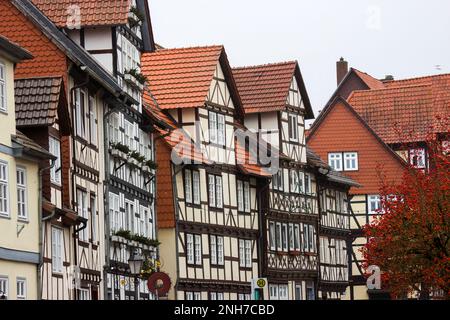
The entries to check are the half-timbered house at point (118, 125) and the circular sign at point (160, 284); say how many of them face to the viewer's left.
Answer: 0

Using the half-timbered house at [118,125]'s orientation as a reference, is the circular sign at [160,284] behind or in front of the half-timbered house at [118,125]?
in front

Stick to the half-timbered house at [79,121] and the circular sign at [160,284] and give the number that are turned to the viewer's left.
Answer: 0

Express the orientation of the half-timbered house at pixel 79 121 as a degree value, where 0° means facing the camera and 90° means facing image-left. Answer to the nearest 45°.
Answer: approximately 315°

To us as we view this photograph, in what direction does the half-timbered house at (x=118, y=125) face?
facing the viewer and to the right of the viewer

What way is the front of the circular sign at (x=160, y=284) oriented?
toward the camera

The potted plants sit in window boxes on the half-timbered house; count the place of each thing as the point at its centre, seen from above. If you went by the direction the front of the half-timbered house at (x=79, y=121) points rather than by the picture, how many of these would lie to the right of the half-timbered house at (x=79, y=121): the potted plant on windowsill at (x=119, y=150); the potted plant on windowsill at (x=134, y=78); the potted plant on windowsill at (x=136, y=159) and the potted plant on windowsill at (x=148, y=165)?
0
